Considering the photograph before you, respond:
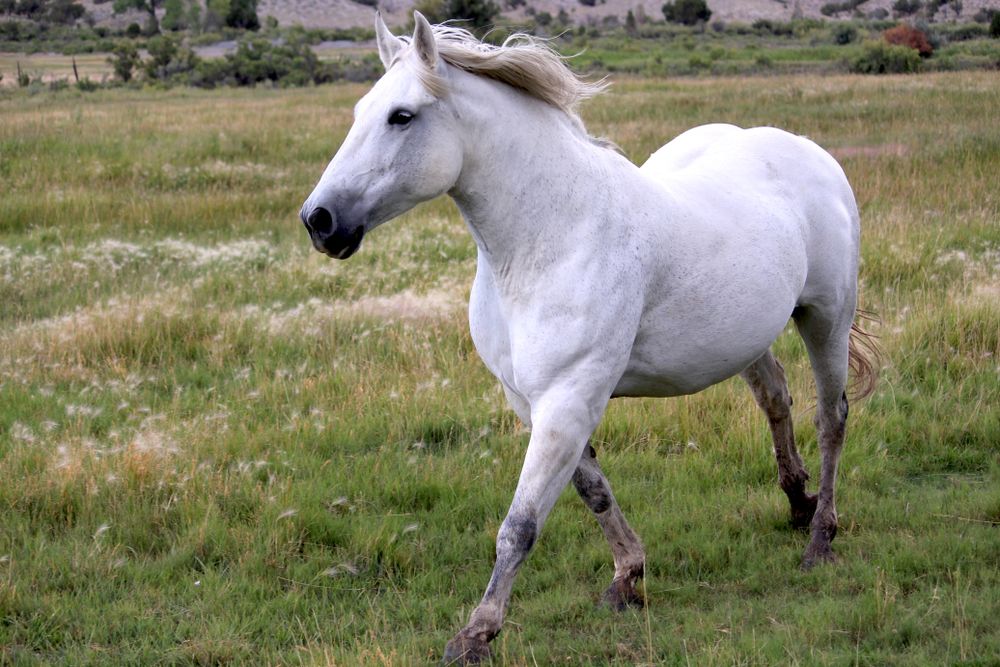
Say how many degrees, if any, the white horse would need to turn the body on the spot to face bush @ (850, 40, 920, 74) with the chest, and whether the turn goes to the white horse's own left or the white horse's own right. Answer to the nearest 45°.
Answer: approximately 135° to the white horse's own right

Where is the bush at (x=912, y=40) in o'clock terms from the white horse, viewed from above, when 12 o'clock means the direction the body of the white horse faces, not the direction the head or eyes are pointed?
The bush is roughly at 5 o'clock from the white horse.

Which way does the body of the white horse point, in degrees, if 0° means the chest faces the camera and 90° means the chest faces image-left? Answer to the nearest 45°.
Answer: approximately 45°

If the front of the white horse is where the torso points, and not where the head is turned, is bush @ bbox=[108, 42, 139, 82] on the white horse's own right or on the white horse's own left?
on the white horse's own right
